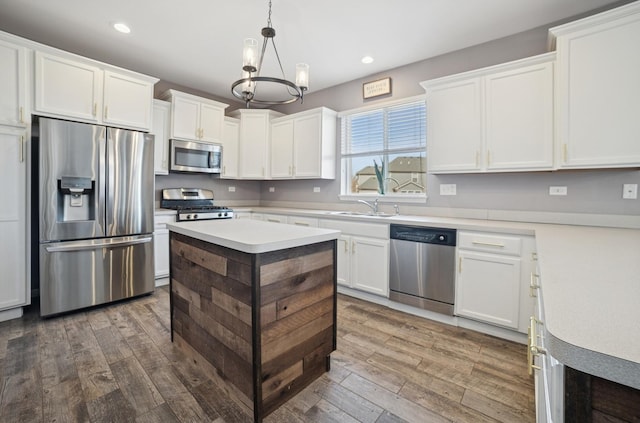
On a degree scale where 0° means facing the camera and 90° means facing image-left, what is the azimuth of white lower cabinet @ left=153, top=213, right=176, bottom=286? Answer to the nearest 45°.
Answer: approximately 315°

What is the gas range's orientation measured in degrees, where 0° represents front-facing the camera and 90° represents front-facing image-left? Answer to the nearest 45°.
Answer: approximately 315°

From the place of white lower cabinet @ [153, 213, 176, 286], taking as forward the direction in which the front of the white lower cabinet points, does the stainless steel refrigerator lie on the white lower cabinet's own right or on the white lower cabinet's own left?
on the white lower cabinet's own right

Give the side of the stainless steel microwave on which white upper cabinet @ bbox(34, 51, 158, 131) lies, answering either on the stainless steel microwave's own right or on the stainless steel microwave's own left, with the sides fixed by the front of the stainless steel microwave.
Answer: on the stainless steel microwave's own right

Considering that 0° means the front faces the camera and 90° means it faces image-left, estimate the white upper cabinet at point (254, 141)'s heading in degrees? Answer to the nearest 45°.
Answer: approximately 0°

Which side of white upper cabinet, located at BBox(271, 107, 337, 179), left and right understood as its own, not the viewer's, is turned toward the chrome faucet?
left
